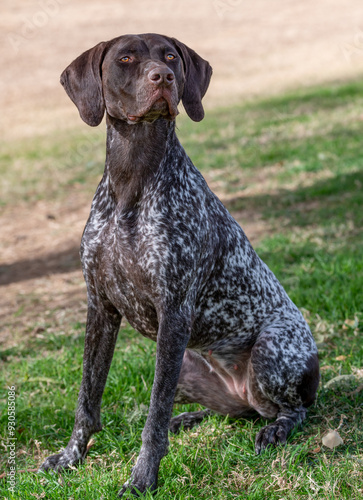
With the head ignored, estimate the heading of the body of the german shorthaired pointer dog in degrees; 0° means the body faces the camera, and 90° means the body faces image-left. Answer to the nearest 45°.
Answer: approximately 45°
